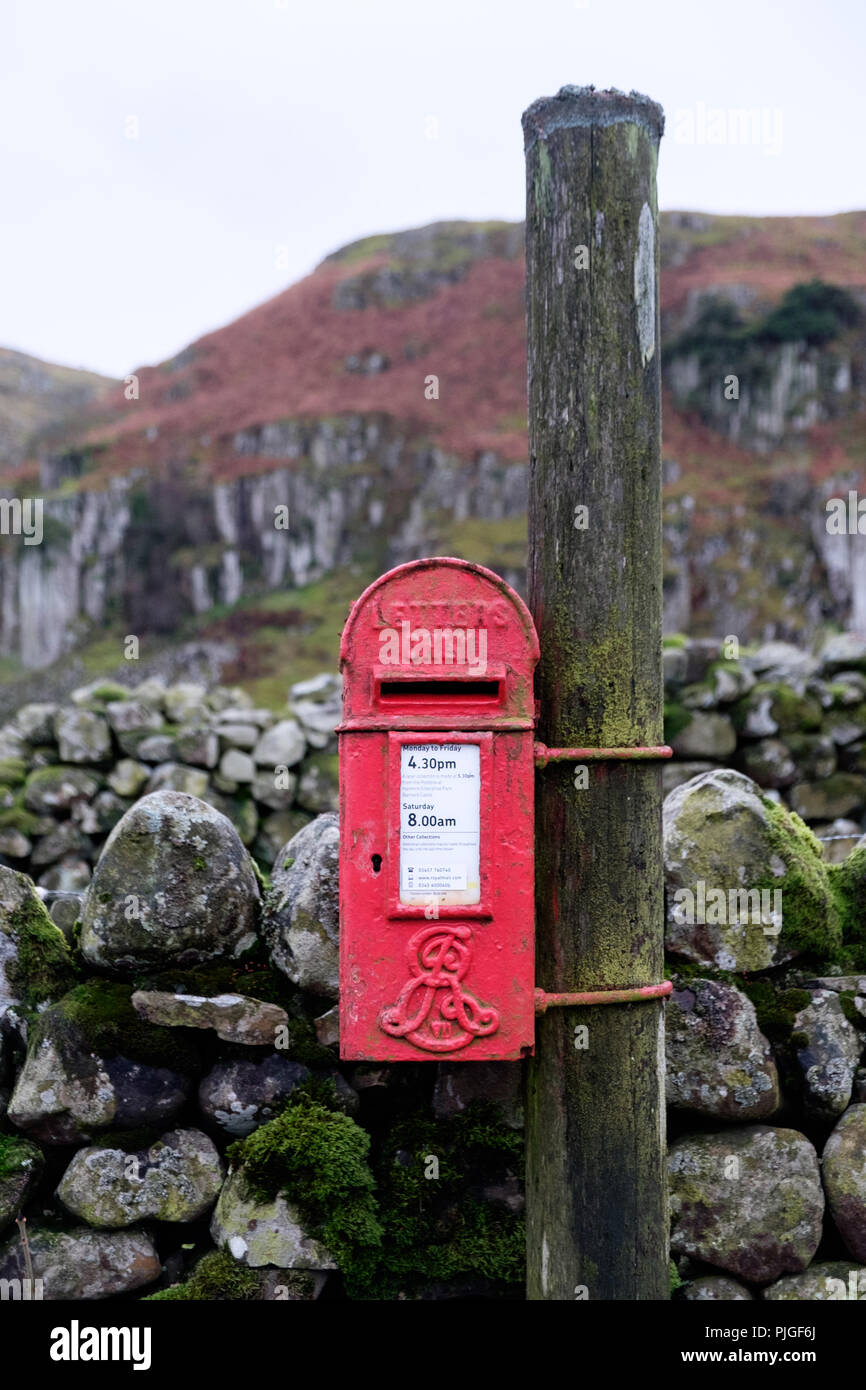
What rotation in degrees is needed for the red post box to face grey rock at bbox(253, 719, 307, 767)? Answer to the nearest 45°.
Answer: approximately 180°

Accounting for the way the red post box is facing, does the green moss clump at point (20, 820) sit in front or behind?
behind

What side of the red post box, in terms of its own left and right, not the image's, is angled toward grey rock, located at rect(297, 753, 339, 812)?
back

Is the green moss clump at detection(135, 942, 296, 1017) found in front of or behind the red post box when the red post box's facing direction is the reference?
behind

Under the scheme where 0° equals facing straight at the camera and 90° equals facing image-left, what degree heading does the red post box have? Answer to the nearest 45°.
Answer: approximately 0°

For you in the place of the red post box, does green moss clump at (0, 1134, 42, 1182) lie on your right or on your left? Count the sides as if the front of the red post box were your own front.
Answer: on your right

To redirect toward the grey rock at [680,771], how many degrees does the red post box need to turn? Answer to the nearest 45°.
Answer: approximately 180°

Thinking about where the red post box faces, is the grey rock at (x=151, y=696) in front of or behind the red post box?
behind
